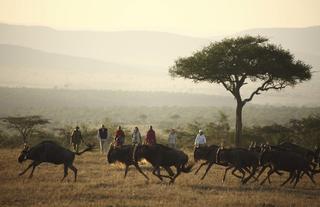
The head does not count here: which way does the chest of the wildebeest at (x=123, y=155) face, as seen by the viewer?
to the viewer's left

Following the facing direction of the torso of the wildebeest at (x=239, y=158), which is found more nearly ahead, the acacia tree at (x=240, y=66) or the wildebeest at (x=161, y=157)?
the wildebeest

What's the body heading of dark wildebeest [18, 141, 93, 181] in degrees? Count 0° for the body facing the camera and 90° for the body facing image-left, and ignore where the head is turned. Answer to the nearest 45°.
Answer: approximately 90°

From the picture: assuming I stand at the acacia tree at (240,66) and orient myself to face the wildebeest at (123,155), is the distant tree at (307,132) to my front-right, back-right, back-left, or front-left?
back-left

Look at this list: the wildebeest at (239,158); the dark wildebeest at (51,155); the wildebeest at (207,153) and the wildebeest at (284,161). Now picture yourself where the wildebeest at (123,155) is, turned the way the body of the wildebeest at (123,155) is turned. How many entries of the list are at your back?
3

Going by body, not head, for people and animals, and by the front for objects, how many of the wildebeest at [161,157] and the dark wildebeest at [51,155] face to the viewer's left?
2

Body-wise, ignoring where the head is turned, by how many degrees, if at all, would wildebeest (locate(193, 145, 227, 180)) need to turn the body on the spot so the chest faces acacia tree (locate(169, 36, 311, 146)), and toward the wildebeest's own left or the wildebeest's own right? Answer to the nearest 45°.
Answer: approximately 90° to the wildebeest's own right

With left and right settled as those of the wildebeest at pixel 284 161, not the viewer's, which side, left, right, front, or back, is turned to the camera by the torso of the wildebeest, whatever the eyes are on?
left

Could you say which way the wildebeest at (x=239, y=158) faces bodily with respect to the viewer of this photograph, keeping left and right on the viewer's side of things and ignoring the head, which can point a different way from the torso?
facing to the left of the viewer

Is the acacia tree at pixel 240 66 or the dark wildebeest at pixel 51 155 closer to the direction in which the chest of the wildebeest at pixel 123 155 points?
the dark wildebeest

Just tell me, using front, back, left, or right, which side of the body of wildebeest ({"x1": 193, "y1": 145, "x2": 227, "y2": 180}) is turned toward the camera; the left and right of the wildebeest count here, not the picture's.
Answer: left

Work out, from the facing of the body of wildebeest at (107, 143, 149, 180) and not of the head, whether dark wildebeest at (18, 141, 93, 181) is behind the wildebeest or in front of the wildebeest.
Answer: in front
